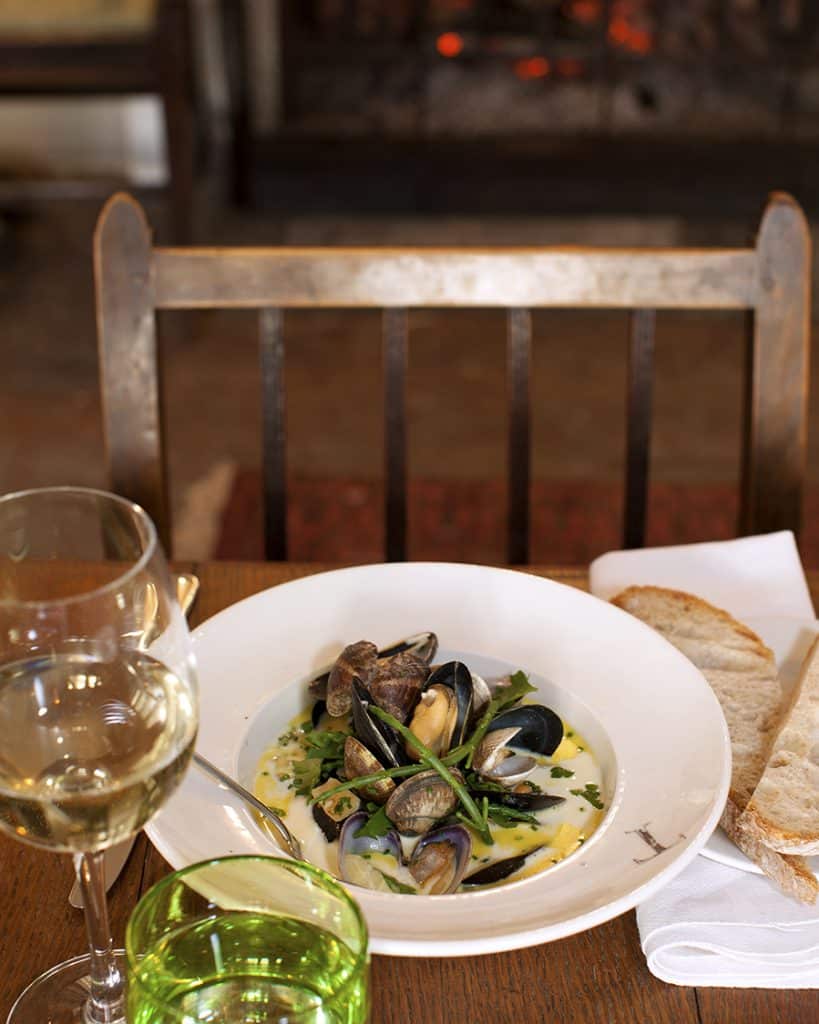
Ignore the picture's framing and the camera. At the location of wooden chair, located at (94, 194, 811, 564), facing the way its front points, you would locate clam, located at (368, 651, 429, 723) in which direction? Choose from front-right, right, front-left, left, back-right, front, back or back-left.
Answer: front

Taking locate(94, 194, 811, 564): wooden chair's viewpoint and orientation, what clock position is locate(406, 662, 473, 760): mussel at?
The mussel is roughly at 12 o'clock from the wooden chair.

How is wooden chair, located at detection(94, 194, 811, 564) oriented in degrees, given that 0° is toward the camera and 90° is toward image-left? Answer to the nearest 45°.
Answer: approximately 0°

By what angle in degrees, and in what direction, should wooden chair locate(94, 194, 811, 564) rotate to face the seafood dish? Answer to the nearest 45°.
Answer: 0° — it already faces it

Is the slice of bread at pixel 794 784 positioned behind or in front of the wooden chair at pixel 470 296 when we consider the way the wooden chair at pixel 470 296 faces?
in front

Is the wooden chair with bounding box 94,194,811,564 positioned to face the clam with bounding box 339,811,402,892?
yes

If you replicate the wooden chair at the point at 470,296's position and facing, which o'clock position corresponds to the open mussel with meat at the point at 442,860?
The open mussel with meat is roughly at 12 o'clock from the wooden chair.

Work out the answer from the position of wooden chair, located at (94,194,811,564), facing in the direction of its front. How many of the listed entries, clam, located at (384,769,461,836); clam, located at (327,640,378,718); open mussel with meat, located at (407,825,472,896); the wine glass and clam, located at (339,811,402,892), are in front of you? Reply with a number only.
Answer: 5

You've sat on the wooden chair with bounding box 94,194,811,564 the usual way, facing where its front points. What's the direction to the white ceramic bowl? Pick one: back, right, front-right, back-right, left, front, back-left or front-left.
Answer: front

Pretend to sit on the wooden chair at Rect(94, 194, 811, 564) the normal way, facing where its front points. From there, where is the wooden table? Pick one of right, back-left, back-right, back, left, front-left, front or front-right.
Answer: front

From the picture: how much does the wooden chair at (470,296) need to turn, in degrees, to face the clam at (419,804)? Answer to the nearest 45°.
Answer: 0° — it already faces it
